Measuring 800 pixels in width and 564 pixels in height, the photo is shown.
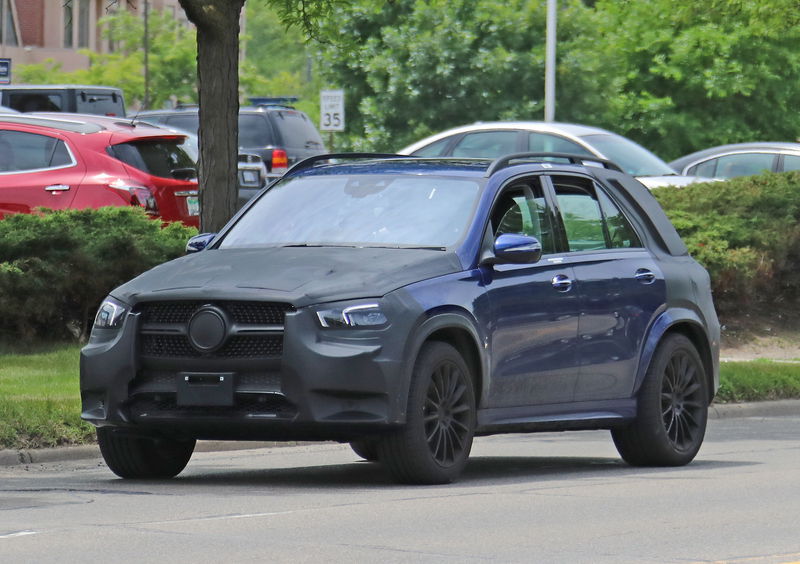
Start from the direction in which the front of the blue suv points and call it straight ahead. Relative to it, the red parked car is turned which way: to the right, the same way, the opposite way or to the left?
to the right

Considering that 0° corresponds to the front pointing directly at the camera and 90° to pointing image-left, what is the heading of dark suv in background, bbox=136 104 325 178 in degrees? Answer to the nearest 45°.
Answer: approximately 135°

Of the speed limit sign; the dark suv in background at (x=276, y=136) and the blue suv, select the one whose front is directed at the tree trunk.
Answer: the speed limit sign

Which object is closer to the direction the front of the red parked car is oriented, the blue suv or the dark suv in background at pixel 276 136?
the dark suv in background

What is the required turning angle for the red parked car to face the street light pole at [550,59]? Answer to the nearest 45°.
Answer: approximately 90° to its right

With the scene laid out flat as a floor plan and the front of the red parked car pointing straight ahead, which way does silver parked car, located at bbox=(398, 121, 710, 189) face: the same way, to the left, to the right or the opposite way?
the opposite way

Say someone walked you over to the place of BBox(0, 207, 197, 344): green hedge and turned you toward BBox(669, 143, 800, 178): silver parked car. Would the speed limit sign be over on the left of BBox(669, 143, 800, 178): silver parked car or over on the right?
left

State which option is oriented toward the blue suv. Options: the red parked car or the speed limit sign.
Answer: the speed limit sign

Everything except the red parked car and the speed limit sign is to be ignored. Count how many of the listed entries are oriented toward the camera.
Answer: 1

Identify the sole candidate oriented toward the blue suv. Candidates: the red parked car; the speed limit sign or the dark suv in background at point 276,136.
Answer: the speed limit sign

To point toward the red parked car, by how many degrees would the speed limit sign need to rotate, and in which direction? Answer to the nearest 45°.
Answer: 0° — it already faces it
